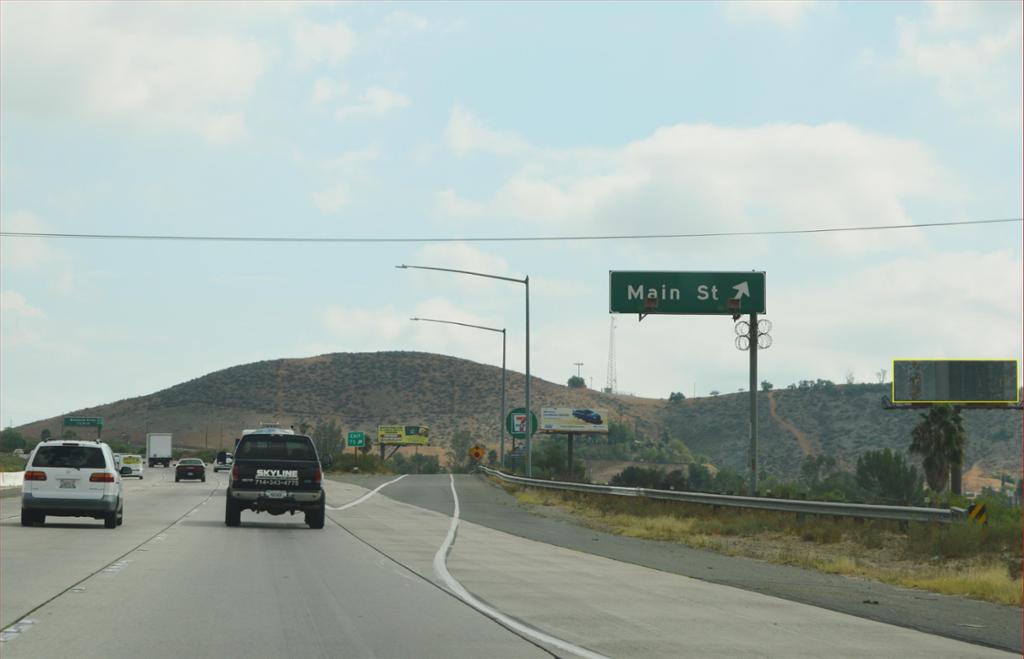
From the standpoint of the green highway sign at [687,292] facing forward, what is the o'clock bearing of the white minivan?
The white minivan is roughly at 1 o'clock from the green highway sign.

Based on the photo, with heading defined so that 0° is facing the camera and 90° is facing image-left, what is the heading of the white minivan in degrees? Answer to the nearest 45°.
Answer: approximately 180°

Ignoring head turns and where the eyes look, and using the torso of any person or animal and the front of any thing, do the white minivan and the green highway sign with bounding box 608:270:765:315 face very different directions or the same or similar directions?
very different directions

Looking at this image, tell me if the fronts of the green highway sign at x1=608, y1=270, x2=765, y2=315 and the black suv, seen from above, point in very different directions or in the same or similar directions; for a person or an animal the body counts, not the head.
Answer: very different directions

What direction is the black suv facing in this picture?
away from the camera

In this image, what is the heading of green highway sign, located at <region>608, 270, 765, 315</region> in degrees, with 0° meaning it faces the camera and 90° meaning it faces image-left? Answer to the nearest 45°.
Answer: approximately 0°

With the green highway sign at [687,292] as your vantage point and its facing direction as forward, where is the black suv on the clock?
The black suv is roughly at 1 o'clock from the green highway sign.
